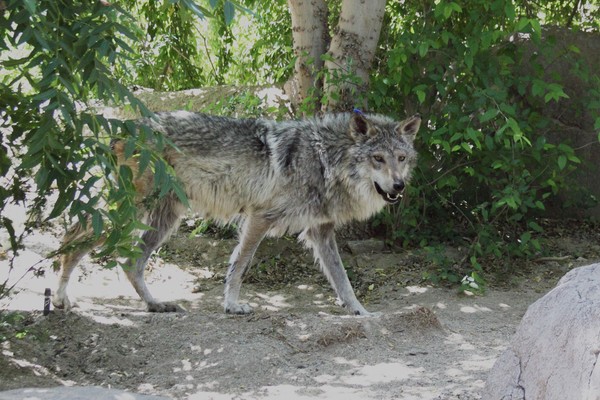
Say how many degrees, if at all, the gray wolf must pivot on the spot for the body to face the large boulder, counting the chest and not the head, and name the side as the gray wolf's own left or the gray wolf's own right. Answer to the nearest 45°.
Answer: approximately 90° to the gray wolf's own right

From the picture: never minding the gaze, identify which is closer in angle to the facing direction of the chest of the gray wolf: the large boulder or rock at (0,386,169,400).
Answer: the large boulder

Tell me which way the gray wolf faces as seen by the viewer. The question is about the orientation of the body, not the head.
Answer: to the viewer's right

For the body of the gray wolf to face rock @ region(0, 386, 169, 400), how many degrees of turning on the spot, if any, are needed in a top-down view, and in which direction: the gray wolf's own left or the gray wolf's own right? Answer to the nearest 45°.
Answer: approximately 90° to the gray wolf's own right
